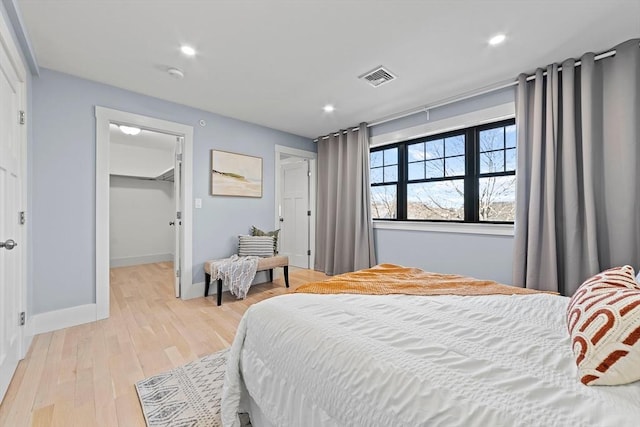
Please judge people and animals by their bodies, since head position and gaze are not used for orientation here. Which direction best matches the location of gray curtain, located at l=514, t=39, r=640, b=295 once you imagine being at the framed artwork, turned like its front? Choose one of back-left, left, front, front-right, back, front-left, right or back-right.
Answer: front

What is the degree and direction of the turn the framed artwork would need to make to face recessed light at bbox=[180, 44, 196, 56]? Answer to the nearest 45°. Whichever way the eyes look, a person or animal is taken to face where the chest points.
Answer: approximately 45° to its right

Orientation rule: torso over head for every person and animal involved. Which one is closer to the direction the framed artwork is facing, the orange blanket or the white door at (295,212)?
the orange blanket

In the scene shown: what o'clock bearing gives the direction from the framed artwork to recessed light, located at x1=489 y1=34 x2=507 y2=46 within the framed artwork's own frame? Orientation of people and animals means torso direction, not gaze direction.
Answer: The recessed light is roughly at 12 o'clock from the framed artwork.

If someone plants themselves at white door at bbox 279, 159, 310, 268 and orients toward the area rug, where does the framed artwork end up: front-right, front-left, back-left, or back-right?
front-right

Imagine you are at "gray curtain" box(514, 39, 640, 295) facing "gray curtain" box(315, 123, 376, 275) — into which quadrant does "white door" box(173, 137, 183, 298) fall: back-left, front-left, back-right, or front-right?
front-left

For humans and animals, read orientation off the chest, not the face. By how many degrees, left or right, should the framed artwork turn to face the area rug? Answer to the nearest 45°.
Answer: approximately 45° to its right

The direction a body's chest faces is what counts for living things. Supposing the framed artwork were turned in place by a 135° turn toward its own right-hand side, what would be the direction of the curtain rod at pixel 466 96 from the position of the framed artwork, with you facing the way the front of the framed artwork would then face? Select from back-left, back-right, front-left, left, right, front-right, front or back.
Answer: back-left

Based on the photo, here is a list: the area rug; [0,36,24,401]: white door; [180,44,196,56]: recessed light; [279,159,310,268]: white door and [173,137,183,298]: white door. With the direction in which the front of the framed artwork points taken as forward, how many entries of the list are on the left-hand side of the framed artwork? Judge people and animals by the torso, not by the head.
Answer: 1

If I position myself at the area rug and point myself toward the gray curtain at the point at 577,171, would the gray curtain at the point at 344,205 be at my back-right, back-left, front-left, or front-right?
front-left

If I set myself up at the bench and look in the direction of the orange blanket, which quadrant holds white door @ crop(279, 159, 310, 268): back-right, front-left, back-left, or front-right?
back-left

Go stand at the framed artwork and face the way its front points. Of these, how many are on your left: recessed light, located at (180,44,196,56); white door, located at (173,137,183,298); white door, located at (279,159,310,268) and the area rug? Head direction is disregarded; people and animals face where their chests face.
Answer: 1

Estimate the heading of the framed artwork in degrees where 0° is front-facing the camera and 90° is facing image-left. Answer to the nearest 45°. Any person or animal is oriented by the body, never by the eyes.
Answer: approximately 315°

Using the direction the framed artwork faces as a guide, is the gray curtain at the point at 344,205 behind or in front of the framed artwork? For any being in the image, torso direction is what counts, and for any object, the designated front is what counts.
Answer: in front

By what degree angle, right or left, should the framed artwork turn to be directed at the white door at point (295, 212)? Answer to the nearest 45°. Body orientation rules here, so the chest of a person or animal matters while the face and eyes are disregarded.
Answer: approximately 90° to its left

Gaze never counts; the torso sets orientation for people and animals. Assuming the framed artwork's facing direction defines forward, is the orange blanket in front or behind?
in front
